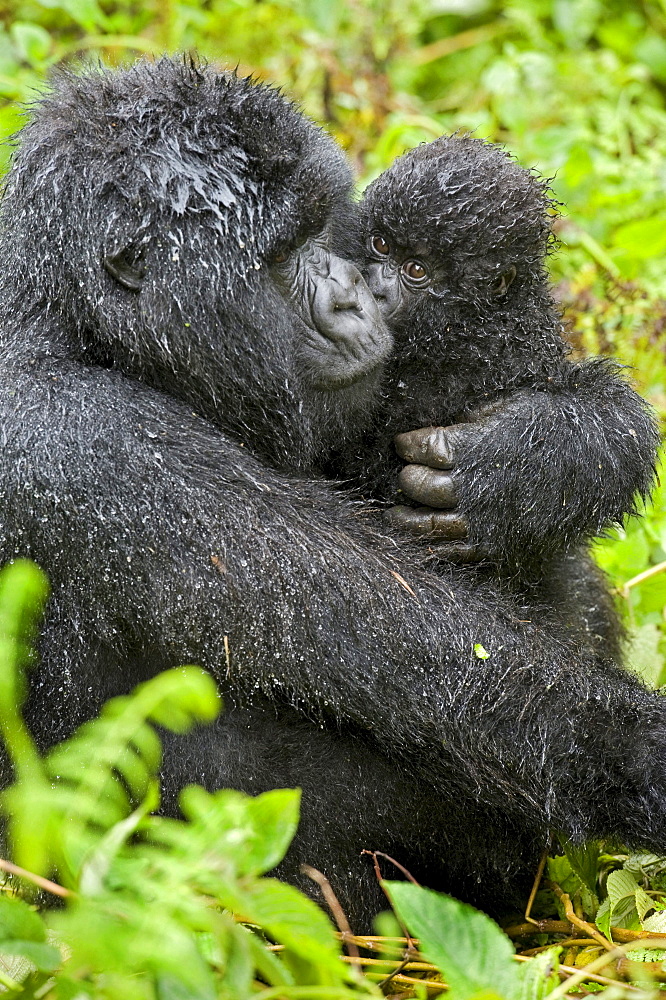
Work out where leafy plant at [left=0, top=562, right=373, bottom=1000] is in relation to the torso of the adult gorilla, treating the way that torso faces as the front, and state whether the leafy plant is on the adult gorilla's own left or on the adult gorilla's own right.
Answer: on the adult gorilla's own right

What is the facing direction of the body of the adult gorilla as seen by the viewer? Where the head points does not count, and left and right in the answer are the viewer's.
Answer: facing to the right of the viewer

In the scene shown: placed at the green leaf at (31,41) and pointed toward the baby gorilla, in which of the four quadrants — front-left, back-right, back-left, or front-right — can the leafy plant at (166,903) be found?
front-right

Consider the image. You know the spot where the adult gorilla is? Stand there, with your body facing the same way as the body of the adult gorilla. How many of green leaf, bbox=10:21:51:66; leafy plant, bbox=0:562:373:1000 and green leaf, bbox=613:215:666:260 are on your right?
1

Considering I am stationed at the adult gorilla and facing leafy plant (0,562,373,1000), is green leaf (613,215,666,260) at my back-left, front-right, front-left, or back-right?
back-left

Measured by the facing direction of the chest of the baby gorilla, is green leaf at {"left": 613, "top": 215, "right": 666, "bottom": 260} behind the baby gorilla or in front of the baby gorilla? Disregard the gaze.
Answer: behind

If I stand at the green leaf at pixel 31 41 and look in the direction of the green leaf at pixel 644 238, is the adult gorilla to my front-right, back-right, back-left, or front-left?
front-right

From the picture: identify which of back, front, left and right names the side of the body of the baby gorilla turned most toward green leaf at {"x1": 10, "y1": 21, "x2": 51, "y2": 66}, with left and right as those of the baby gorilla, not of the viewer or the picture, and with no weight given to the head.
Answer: right

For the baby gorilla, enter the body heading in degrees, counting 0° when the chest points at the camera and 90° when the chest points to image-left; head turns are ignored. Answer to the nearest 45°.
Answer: approximately 45°

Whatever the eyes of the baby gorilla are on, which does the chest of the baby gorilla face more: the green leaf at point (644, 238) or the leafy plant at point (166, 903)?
the leafy plant
